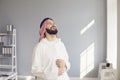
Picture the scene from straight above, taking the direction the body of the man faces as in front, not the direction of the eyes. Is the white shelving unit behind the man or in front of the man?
behind

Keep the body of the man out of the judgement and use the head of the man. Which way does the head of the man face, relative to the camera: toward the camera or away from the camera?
toward the camera

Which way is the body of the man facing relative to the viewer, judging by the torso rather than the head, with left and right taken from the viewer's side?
facing the viewer and to the right of the viewer
